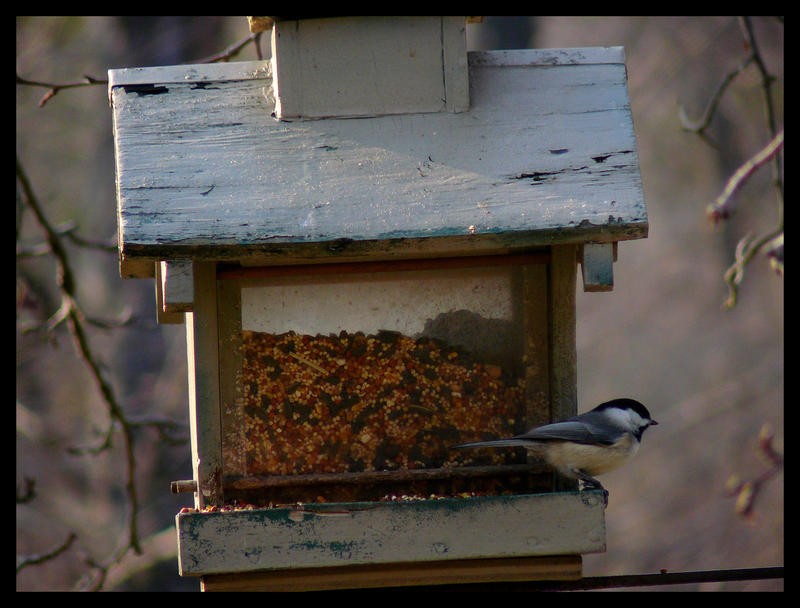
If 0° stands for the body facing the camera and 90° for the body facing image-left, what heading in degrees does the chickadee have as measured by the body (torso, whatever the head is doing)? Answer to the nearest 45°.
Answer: approximately 270°

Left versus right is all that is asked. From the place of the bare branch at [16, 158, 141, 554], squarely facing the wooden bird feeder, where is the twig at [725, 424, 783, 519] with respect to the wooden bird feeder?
left

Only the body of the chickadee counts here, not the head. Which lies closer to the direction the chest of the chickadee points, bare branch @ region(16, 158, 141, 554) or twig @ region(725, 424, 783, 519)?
the twig

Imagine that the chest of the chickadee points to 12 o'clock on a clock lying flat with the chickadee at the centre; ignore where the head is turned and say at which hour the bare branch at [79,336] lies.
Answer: The bare branch is roughly at 7 o'clock from the chickadee.

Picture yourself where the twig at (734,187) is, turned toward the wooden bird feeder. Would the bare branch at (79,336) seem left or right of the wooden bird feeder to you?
right

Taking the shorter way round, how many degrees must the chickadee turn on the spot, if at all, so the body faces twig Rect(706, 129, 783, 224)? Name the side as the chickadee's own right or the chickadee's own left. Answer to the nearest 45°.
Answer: approximately 45° to the chickadee's own left

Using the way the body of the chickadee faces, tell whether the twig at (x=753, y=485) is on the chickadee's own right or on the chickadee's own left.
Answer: on the chickadee's own left
